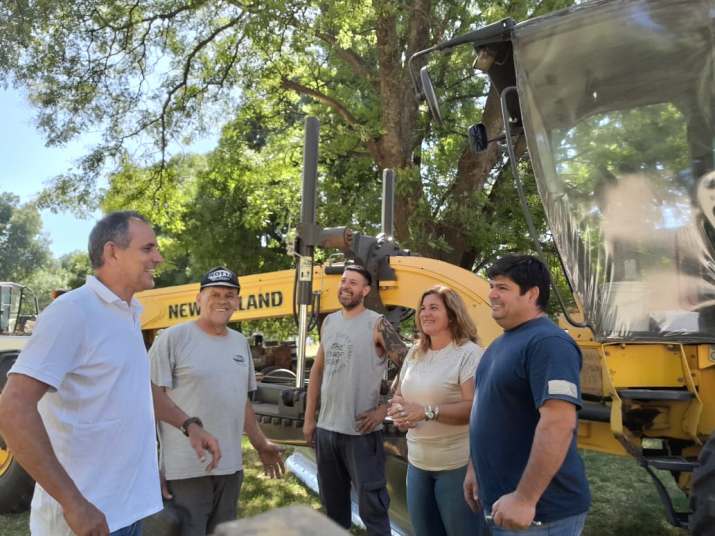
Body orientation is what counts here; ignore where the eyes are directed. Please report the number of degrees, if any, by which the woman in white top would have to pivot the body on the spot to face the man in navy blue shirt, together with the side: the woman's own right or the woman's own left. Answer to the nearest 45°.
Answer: approximately 45° to the woman's own left

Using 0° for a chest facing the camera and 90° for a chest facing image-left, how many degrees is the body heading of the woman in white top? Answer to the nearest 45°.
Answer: approximately 45°

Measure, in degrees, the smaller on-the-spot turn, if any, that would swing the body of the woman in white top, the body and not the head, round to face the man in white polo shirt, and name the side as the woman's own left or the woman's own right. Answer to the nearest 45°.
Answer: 0° — they already face them

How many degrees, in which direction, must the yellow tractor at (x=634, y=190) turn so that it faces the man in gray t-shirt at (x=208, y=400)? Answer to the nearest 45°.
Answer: approximately 45° to its left

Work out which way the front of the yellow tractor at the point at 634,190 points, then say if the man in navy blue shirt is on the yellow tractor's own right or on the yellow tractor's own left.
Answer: on the yellow tractor's own left

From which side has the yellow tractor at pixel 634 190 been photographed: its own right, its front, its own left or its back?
left

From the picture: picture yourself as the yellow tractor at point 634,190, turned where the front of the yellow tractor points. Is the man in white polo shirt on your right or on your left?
on your left

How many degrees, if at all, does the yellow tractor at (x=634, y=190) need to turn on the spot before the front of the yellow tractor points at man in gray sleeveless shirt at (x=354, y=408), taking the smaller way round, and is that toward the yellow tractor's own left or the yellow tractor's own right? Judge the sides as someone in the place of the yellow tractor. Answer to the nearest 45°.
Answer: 0° — it already faces them

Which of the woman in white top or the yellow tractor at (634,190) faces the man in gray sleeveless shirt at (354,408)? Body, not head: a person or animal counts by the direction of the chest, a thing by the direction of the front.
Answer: the yellow tractor

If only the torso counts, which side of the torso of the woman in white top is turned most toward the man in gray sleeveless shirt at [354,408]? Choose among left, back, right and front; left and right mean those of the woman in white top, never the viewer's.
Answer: right
